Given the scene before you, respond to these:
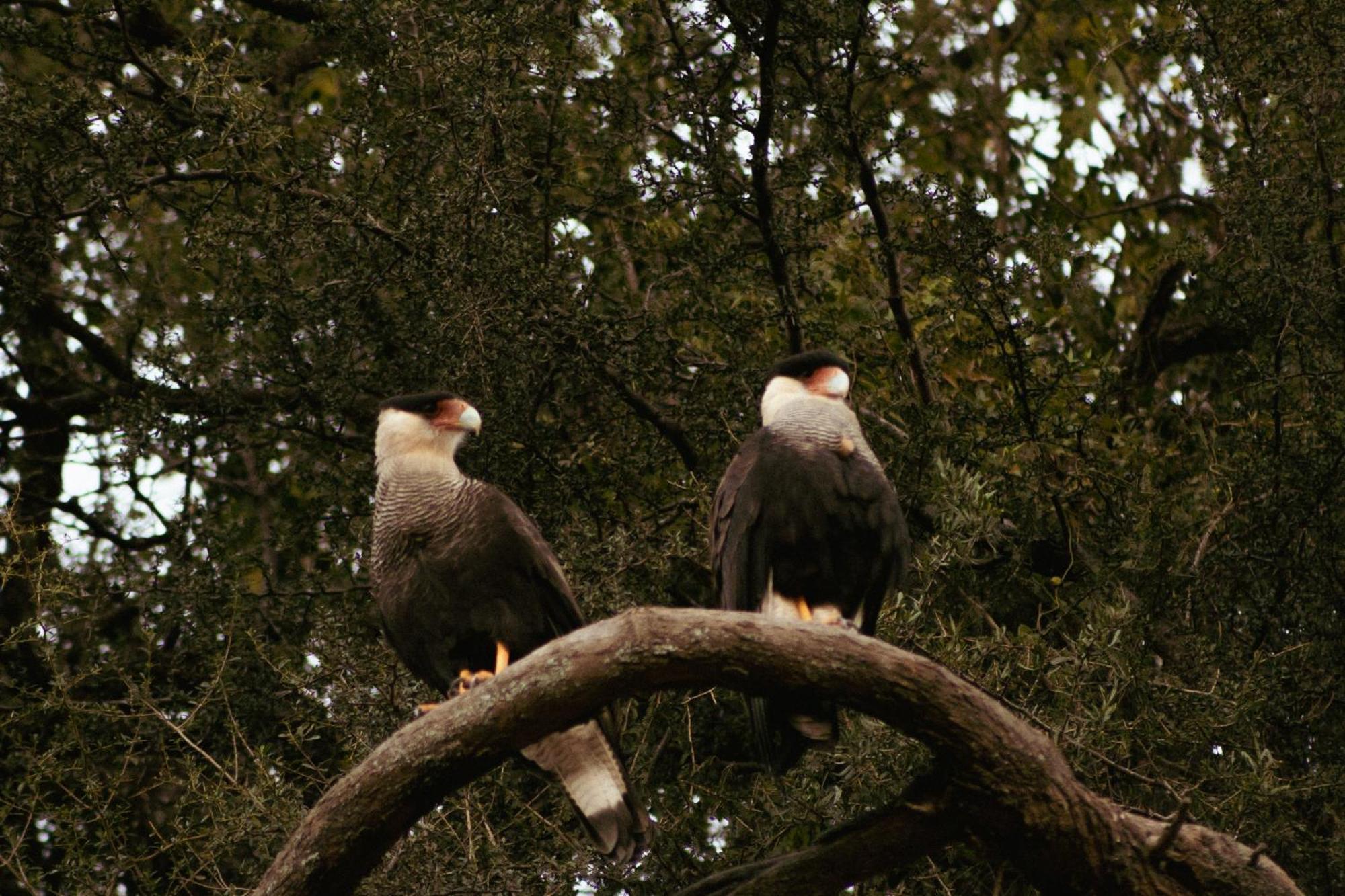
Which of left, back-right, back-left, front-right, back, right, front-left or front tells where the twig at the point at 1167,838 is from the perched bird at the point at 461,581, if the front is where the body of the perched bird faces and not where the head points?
left

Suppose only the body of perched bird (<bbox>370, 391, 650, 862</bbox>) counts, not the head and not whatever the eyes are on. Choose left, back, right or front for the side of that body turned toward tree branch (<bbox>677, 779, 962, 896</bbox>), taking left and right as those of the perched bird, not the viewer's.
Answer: left

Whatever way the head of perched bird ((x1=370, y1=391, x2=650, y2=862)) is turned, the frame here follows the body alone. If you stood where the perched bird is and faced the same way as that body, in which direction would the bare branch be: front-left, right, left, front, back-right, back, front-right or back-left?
back

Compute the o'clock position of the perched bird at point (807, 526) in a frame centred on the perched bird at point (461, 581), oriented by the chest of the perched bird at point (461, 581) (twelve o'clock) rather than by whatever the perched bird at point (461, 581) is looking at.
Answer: the perched bird at point (807, 526) is roughly at 8 o'clock from the perched bird at point (461, 581).

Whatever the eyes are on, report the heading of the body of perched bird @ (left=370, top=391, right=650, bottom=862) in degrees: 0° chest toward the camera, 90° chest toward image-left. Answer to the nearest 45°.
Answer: approximately 45°

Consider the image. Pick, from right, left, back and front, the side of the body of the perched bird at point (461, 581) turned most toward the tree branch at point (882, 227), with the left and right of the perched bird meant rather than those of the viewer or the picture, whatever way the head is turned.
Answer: back

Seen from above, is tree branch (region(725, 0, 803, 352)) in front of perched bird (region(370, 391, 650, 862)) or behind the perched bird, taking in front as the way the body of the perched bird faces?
behind
